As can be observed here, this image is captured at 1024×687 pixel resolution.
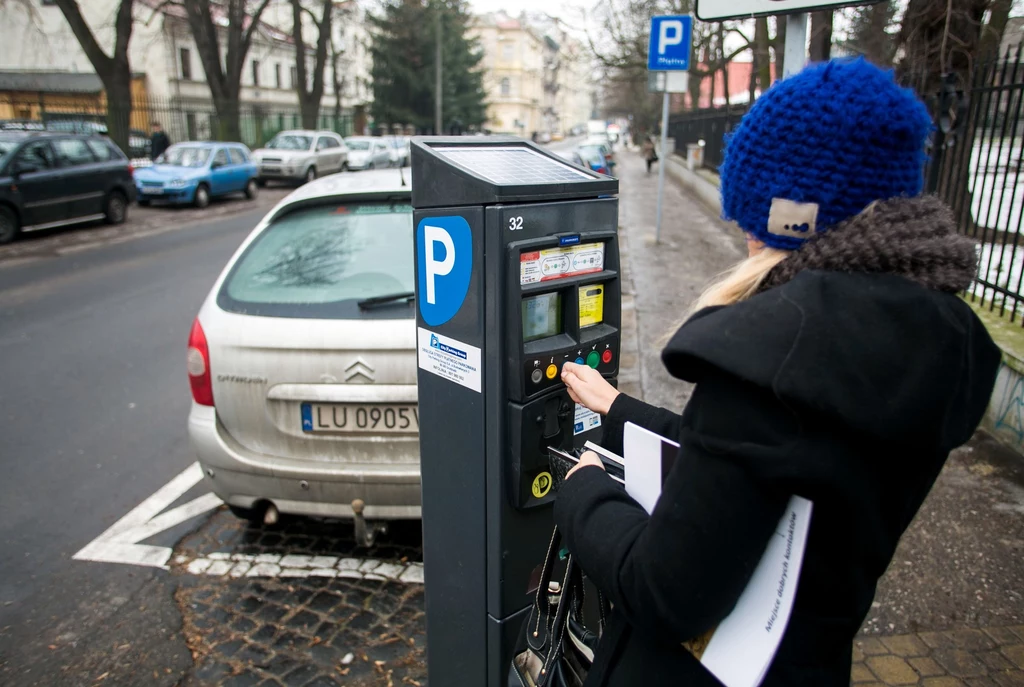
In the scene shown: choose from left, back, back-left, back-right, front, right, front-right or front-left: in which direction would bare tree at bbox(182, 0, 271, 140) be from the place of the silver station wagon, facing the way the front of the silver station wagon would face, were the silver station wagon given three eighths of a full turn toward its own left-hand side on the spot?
back-right

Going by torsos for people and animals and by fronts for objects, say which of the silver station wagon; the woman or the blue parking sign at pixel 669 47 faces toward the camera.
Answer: the blue parking sign

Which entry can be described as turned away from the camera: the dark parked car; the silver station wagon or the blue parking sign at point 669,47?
the silver station wagon

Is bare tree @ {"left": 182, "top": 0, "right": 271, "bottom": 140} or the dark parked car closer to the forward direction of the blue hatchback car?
the dark parked car

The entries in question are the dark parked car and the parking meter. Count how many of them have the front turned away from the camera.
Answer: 0

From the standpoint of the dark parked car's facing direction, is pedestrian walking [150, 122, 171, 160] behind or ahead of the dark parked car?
behind

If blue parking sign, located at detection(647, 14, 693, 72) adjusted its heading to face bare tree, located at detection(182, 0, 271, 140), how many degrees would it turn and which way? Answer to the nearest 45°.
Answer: approximately 135° to its right

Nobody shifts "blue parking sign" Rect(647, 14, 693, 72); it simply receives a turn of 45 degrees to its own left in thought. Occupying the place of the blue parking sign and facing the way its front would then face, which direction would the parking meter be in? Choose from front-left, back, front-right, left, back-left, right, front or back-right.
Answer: front-right

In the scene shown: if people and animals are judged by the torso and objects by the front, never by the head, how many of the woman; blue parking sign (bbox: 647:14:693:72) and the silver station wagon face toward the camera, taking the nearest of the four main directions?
1

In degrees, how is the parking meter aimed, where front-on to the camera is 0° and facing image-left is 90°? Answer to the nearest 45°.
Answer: approximately 315°

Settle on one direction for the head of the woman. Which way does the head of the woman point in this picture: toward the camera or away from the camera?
away from the camera

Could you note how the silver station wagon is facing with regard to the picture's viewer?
facing away from the viewer

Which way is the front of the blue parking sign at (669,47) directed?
toward the camera

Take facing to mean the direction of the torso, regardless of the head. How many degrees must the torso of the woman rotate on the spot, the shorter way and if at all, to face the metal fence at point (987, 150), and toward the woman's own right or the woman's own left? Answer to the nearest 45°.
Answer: approximately 45° to the woman's own right

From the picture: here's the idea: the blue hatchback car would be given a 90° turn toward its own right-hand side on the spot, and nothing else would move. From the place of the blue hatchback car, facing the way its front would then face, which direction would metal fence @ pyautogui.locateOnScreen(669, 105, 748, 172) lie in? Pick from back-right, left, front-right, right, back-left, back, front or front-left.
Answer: back-right
